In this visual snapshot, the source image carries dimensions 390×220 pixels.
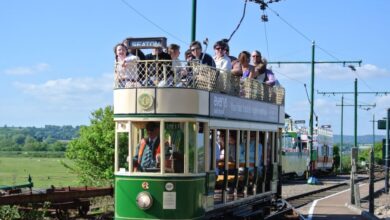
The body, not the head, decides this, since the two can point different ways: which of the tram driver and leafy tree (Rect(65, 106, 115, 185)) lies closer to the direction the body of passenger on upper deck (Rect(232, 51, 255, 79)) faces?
the tram driver

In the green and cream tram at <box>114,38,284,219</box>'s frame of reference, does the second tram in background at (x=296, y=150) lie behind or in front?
behind

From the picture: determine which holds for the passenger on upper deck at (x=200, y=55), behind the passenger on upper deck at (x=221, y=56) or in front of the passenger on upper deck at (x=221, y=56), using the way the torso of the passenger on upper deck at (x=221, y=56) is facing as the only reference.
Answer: in front

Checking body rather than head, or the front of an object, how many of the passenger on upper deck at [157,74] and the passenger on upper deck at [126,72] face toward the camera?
2

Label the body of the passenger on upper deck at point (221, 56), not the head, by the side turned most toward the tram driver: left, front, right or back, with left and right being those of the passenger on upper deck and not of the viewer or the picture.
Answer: front

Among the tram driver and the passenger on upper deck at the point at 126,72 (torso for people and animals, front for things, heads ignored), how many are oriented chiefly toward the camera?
2

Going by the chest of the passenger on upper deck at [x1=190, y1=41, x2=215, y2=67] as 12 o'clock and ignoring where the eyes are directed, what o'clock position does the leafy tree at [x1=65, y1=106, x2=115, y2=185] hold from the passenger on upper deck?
The leafy tree is roughly at 4 o'clock from the passenger on upper deck.

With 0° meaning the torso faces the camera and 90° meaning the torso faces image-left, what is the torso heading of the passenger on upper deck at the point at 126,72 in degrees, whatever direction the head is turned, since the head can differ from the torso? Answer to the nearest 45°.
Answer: approximately 0°

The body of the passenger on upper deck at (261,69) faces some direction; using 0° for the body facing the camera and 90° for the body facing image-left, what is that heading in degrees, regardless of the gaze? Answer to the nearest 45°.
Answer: approximately 45°
